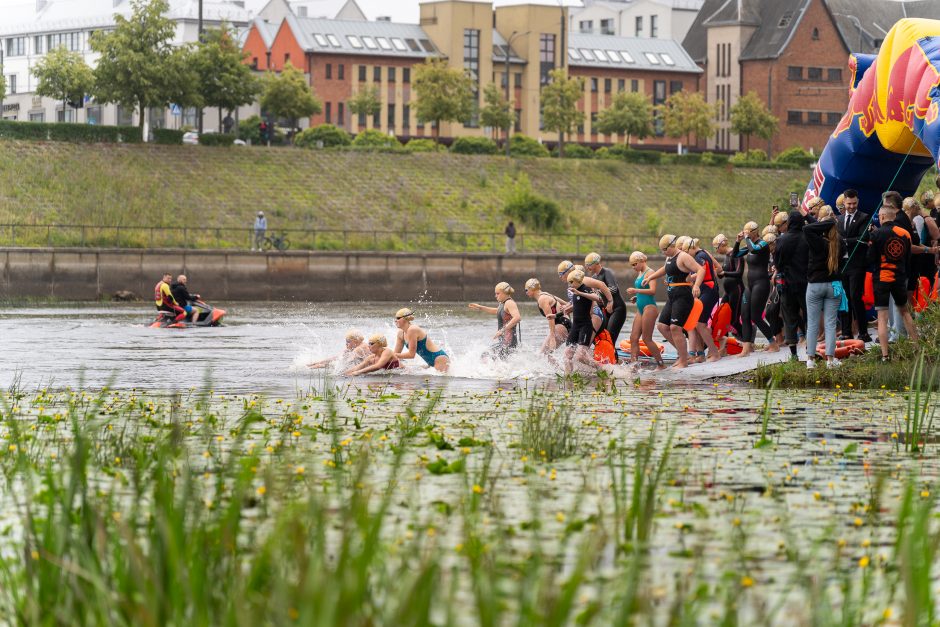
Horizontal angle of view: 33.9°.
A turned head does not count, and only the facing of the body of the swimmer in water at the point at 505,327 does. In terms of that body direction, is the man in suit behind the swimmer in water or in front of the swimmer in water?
behind

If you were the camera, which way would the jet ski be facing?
facing to the right of the viewer

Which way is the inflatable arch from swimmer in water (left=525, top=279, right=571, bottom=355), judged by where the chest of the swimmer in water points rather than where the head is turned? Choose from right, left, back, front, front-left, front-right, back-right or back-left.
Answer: back

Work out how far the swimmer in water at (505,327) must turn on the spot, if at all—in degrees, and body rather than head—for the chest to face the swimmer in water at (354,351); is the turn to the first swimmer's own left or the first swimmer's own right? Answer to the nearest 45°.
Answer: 0° — they already face them

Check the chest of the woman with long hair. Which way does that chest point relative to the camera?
away from the camera

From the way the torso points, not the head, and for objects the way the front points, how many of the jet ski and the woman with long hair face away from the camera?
1

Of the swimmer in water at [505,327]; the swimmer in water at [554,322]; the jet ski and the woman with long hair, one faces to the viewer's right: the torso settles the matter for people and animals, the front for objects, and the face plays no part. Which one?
the jet ski

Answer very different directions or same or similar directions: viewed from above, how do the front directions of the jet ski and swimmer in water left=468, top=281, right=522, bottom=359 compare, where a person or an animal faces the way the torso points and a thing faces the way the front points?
very different directions

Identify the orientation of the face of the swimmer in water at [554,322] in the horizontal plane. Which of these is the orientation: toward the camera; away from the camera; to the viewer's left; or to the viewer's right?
to the viewer's left

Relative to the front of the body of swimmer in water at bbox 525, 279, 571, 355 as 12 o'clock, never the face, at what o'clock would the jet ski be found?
The jet ski is roughly at 2 o'clock from the swimmer in water.

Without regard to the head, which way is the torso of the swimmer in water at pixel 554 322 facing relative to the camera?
to the viewer's left

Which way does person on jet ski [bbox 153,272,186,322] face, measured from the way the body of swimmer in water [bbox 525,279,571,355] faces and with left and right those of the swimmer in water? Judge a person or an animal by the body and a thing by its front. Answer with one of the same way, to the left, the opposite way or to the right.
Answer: the opposite way

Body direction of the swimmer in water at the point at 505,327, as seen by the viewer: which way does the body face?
to the viewer's left

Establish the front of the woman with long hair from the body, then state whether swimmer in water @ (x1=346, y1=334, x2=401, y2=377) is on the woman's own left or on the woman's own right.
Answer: on the woman's own left

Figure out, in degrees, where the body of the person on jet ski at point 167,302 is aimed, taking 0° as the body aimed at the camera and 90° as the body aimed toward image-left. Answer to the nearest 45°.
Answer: approximately 270°

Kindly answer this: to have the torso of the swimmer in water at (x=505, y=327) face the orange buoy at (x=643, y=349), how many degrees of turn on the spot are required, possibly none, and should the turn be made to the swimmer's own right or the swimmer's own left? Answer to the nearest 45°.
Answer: approximately 135° to the swimmer's own right
